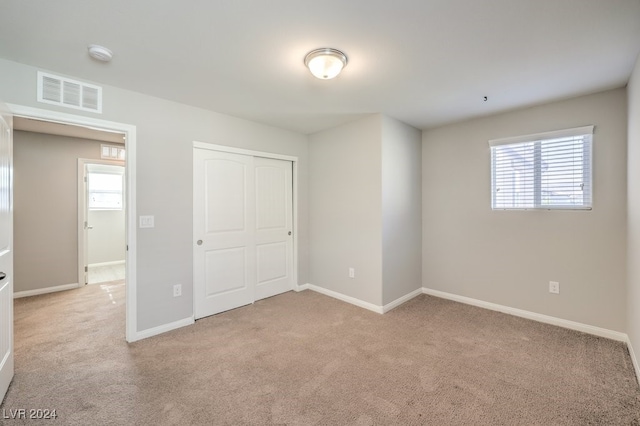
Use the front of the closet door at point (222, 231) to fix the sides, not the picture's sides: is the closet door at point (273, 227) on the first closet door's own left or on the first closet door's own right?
on the first closet door's own left

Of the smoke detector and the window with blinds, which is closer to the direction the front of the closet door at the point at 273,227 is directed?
the window with blinds

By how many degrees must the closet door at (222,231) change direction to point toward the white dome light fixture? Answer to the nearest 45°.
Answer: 0° — it already faces it

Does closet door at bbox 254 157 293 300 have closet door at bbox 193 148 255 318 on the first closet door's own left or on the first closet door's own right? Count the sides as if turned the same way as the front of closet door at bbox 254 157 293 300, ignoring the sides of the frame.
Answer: on the first closet door's own right

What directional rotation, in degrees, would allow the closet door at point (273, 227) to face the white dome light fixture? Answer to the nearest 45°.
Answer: approximately 45° to its right

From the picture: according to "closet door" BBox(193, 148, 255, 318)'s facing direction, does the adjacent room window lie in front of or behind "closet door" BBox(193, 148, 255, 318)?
behind

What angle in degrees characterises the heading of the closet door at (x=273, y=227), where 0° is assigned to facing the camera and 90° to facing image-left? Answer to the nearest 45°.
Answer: approximately 315°

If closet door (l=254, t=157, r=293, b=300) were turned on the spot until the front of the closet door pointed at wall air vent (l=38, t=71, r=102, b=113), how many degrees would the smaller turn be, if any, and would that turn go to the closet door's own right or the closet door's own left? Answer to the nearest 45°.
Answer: approximately 90° to the closet door's own right

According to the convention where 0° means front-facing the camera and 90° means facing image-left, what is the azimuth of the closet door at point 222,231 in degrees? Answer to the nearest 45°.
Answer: approximately 315°
